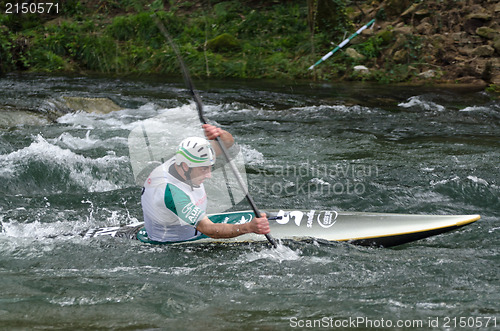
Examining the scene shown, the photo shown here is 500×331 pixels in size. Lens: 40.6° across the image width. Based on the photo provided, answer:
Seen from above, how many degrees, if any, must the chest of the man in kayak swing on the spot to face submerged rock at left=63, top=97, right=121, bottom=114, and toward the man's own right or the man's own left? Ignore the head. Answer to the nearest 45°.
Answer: approximately 90° to the man's own left

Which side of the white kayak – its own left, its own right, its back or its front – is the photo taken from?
right

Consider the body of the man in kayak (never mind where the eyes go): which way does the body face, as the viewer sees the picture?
to the viewer's right

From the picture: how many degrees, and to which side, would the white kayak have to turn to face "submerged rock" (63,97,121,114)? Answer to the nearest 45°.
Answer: approximately 135° to its left
